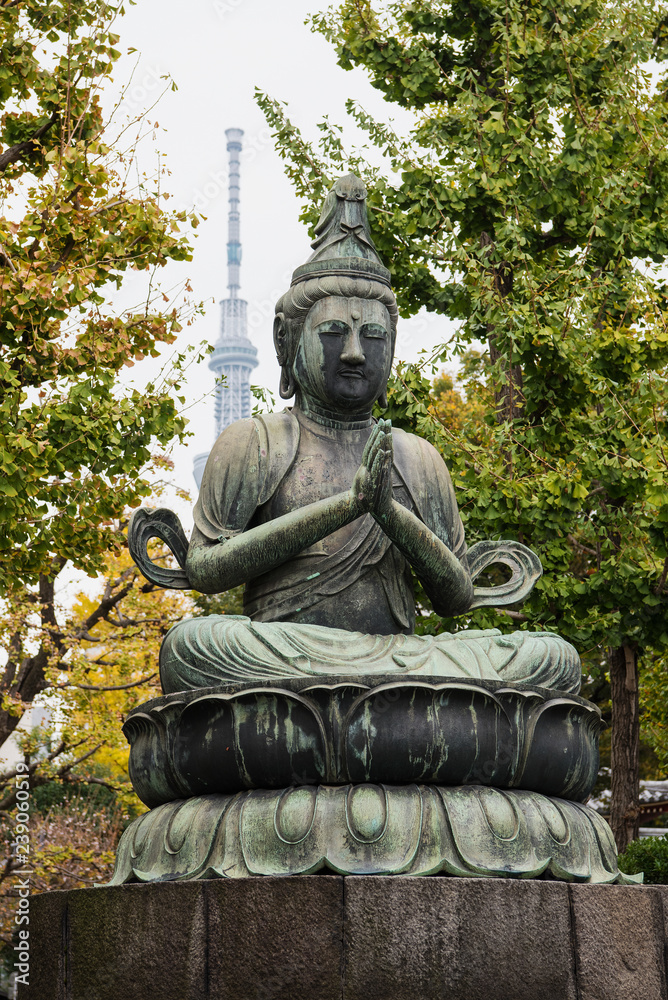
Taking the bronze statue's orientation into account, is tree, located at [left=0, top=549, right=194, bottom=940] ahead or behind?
behind

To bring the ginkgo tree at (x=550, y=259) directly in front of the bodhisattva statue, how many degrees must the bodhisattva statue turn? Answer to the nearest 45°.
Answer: approximately 135° to its left

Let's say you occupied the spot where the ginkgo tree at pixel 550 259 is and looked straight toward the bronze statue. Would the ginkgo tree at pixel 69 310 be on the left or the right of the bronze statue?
right

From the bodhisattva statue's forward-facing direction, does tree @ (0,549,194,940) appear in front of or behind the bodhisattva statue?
behind

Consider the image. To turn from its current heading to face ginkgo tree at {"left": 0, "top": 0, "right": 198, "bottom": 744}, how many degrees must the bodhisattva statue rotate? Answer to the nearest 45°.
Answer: approximately 180°

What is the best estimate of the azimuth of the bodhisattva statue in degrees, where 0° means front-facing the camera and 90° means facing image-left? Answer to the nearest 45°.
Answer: approximately 315°

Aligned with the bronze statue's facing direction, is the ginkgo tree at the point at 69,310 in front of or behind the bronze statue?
behind

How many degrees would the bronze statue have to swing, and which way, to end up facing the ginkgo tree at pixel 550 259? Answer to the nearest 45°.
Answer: approximately 135° to its left
